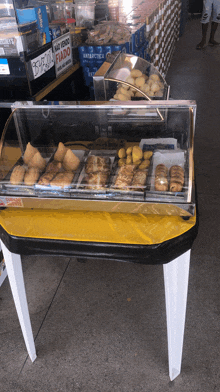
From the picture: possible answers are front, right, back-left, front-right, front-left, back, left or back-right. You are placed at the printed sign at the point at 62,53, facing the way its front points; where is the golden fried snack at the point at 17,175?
front-right

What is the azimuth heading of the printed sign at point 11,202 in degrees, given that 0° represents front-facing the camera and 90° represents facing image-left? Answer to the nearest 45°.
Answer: approximately 0°

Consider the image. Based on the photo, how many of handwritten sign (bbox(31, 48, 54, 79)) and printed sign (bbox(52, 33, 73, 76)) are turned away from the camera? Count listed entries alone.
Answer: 0

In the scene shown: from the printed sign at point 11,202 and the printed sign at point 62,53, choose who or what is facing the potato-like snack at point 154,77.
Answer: the printed sign at point 62,53

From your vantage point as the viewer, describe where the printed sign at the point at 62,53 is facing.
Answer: facing the viewer and to the right of the viewer

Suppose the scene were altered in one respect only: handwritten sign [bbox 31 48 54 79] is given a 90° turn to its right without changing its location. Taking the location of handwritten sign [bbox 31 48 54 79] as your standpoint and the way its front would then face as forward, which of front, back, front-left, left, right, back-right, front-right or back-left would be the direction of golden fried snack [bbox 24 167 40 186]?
front-left

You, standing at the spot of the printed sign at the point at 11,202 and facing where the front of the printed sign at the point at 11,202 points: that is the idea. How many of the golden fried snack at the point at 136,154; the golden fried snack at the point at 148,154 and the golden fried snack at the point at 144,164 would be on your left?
3
